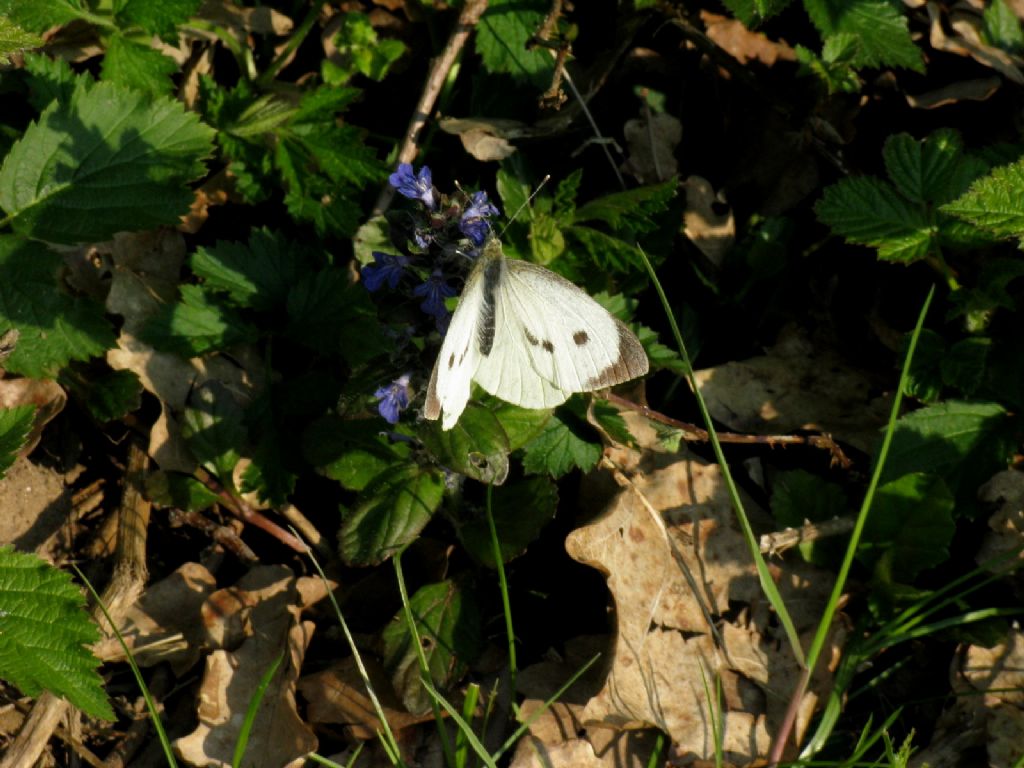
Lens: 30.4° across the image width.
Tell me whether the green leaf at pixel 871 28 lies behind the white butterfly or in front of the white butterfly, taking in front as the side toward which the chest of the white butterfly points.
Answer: in front

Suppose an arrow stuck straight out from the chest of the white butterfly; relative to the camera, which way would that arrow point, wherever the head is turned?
away from the camera

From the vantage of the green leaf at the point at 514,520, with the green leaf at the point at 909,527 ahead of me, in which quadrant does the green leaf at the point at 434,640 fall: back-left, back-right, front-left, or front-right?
back-right

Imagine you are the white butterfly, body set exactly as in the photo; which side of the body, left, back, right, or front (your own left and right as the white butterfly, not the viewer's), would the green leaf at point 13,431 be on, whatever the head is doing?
left

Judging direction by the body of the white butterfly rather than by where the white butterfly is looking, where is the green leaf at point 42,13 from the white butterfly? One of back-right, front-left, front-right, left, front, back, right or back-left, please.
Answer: front-left

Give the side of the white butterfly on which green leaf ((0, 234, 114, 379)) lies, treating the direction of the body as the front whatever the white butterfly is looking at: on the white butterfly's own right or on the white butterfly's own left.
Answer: on the white butterfly's own left

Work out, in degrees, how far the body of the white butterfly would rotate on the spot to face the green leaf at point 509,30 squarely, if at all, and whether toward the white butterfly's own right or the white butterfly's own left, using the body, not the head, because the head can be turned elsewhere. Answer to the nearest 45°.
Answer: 0° — it already faces it

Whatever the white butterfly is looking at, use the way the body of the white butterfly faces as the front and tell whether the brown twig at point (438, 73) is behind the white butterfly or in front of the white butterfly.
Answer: in front
